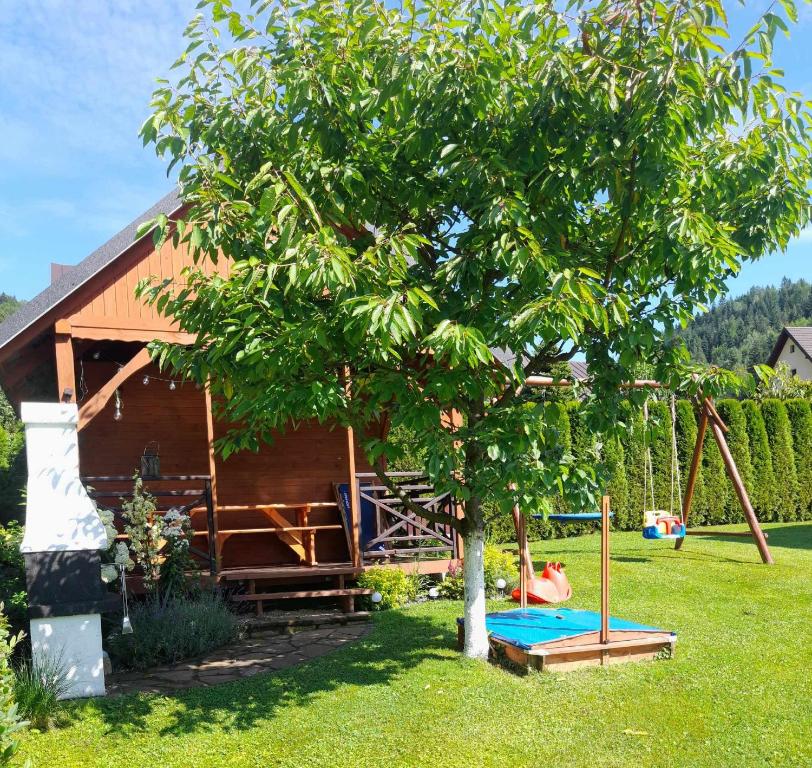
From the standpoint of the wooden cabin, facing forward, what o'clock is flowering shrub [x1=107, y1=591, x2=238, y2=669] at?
The flowering shrub is roughly at 12 o'clock from the wooden cabin.

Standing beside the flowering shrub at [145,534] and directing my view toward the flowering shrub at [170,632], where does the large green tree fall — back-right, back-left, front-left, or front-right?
front-left

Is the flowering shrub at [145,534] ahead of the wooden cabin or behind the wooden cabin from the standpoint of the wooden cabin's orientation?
ahead

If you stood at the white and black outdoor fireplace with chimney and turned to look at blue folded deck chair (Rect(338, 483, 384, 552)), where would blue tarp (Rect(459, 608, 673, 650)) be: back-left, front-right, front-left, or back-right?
front-right

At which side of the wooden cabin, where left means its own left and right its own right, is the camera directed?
front

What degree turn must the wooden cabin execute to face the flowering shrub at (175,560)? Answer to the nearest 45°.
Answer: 0° — it already faces it

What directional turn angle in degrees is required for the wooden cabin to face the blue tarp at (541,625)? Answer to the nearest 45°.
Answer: approximately 45° to its left

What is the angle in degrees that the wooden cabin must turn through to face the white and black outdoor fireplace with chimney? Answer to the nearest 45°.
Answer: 0° — it already faces it

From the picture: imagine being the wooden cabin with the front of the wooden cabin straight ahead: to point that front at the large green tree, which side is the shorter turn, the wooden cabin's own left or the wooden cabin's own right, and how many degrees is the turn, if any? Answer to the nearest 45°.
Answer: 0° — it already faces it
